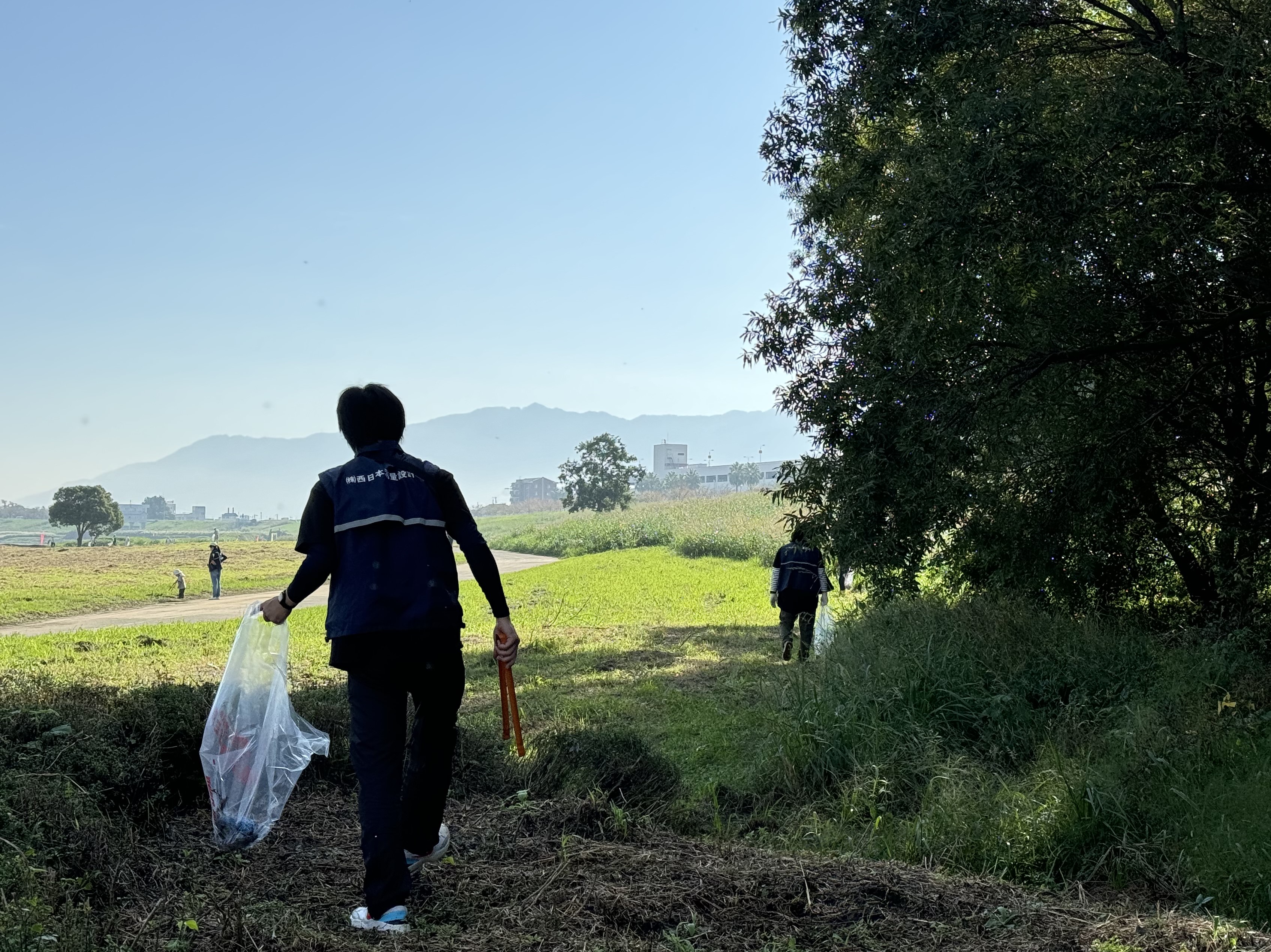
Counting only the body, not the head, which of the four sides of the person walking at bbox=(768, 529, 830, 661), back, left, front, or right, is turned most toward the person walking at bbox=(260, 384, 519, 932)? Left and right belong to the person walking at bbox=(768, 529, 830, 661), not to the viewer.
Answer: back

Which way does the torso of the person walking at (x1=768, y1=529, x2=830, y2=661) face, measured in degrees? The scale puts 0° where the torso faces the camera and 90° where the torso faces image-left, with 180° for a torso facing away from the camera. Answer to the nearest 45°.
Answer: approximately 180°

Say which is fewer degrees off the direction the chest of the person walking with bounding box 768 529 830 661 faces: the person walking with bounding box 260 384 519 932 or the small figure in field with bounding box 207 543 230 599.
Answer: the small figure in field

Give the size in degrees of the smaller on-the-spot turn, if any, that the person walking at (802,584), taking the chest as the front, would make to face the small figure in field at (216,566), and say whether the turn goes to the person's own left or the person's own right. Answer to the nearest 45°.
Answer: approximately 45° to the person's own left
